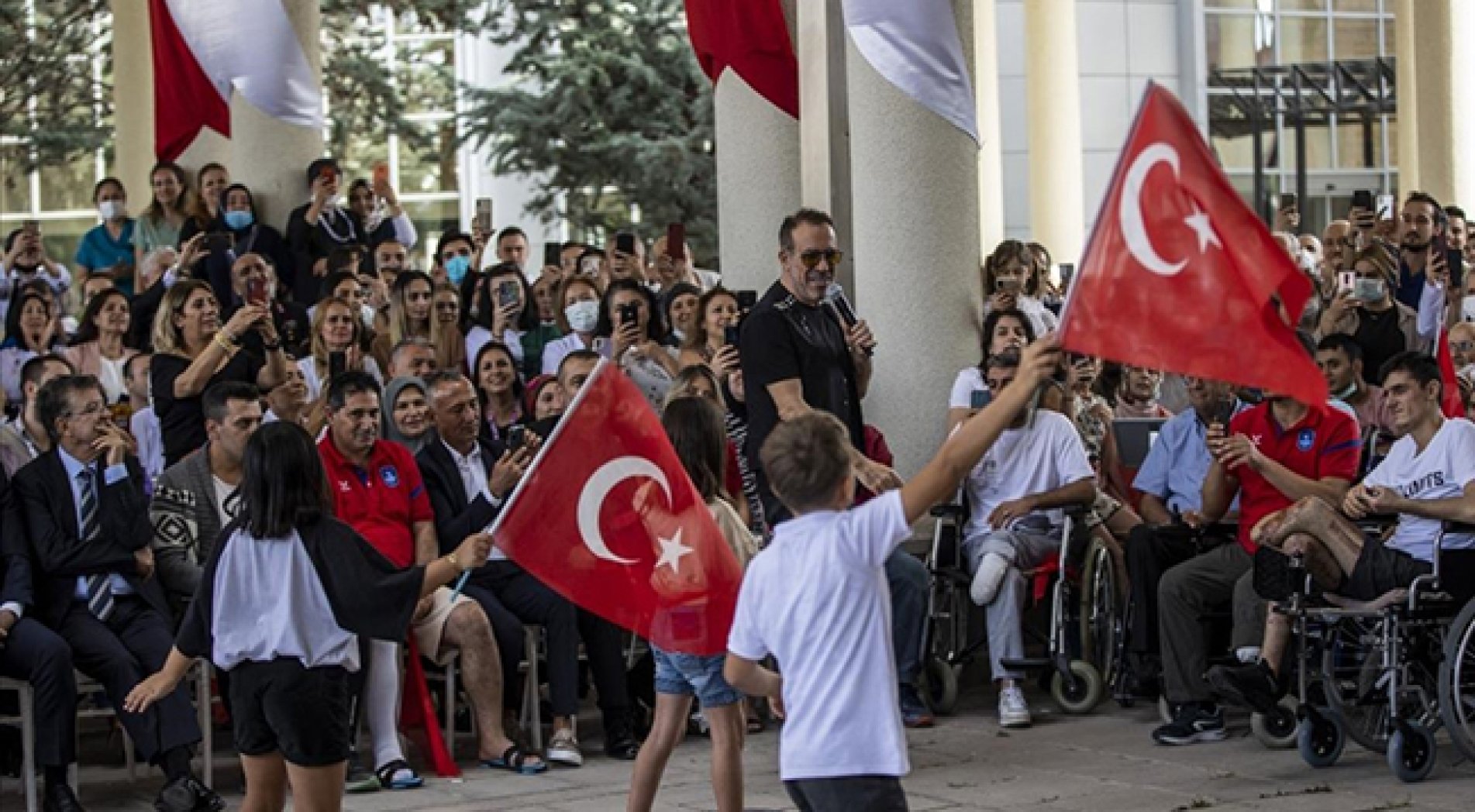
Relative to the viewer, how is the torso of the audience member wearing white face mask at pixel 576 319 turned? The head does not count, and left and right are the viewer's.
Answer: facing the viewer and to the right of the viewer

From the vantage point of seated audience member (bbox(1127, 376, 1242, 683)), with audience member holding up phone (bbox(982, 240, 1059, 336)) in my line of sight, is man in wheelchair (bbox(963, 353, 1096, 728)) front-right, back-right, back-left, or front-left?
front-left

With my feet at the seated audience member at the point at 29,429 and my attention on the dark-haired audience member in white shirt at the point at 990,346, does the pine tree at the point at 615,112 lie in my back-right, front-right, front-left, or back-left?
front-left

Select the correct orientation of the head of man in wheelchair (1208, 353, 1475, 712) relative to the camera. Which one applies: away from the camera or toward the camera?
toward the camera

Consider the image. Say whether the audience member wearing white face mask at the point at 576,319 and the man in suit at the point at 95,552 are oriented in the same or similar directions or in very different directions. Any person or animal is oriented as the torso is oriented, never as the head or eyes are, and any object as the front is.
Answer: same or similar directions

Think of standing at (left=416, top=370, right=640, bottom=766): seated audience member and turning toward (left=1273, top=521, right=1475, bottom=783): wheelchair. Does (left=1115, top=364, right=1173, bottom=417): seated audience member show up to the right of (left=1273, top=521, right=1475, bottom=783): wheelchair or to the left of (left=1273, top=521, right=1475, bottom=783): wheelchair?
left

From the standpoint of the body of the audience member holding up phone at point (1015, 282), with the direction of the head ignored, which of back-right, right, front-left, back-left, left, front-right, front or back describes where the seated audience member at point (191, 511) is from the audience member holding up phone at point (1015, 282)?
front-right

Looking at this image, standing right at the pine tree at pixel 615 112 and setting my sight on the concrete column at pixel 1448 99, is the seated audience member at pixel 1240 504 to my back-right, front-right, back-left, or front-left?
front-right

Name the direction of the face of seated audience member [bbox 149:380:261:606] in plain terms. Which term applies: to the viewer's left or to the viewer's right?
to the viewer's right

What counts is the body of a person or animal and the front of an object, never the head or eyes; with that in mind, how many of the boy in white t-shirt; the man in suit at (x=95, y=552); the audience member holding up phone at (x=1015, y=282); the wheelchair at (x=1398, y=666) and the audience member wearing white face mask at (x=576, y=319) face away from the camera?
1

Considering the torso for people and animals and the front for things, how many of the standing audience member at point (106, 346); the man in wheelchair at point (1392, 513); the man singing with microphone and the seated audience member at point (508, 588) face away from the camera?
0

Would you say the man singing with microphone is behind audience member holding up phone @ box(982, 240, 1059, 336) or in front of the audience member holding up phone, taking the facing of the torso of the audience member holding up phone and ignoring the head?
in front

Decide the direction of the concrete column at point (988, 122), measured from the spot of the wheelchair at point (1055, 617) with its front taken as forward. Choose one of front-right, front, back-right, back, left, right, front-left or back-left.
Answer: back

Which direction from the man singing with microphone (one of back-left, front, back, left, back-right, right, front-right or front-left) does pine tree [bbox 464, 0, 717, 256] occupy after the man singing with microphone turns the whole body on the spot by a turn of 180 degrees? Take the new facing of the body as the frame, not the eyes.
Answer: front-right

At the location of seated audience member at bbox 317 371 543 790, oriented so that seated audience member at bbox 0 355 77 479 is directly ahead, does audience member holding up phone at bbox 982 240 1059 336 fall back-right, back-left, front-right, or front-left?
back-right

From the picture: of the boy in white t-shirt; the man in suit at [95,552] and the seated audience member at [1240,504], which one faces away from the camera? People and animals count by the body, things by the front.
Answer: the boy in white t-shirt
